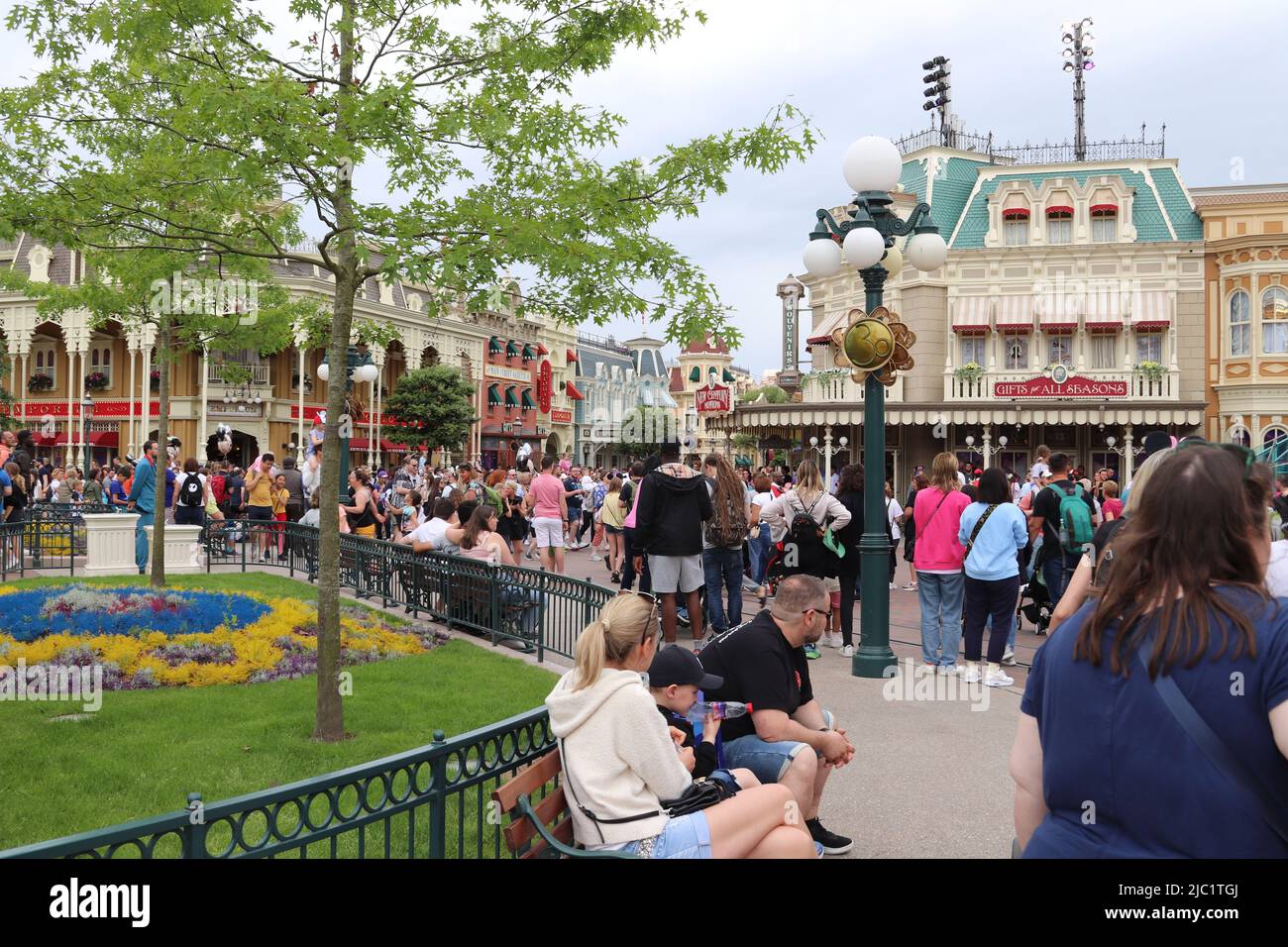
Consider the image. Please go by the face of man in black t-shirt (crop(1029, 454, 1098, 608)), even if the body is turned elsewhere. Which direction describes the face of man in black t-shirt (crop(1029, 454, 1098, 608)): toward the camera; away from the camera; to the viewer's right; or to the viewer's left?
away from the camera

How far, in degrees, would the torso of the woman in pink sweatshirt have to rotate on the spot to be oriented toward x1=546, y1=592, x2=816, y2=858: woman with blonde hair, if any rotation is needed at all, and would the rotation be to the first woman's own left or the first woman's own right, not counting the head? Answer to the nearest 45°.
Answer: approximately 180°

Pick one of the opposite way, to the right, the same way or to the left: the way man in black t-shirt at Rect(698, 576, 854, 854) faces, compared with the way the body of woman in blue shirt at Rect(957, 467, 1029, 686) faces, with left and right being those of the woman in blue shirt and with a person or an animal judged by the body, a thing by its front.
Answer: to the right

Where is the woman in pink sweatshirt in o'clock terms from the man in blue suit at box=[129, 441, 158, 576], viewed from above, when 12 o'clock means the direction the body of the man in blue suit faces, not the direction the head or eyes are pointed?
The woman in pink sweatshirt is roughly at 2 o'clock from the man in blue suit.

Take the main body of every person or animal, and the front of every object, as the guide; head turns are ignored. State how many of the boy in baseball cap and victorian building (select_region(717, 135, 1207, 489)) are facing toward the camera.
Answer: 1

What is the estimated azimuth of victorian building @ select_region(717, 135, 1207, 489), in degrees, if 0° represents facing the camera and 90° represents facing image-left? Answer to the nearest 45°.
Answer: approximately 0°

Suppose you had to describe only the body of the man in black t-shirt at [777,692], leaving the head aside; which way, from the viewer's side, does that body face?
to the viewer's right

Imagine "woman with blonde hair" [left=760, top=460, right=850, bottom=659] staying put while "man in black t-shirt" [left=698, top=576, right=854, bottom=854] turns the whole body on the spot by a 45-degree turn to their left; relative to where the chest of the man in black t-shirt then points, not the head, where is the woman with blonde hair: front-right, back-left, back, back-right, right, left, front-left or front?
front-left

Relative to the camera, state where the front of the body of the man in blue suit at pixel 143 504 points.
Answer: to the viewer's right

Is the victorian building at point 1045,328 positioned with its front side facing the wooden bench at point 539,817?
yes

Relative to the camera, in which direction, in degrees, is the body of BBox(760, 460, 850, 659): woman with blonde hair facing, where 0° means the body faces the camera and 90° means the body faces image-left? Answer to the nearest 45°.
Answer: approximately 180°

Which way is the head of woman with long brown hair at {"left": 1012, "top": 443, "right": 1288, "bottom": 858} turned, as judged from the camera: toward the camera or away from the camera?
away from the camera

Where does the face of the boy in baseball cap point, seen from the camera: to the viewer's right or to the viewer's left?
to the viewer's right

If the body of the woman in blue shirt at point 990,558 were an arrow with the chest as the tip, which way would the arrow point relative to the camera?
away from the camera
